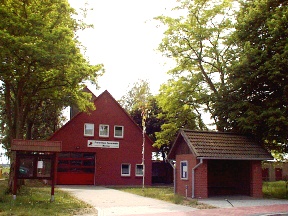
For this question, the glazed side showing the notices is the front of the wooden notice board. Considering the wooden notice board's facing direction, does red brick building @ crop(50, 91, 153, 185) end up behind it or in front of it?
behind

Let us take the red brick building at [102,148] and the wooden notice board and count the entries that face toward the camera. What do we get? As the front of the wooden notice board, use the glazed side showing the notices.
2

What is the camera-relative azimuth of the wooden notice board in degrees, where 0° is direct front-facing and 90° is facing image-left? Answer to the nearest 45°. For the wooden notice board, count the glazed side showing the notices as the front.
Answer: approximately 0°

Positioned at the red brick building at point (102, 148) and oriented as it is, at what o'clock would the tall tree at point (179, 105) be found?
The tall tree is roughly at 10 o'clock from the red brick building.
